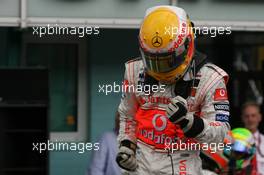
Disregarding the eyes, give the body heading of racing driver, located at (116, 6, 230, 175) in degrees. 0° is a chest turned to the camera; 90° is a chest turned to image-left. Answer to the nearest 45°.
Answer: approximately 45°

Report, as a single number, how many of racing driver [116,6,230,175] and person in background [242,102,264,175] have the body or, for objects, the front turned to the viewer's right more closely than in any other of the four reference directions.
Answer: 0

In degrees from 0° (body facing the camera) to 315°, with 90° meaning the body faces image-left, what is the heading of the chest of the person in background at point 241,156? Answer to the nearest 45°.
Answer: approximately 0°

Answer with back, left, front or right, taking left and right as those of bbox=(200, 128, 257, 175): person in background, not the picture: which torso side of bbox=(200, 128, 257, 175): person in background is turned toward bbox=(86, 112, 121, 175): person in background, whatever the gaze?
right

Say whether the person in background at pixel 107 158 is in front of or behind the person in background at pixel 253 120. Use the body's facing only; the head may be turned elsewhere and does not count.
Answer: in front

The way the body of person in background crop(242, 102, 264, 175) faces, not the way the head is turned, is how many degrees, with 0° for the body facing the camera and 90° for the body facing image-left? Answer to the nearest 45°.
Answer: approximately 45°

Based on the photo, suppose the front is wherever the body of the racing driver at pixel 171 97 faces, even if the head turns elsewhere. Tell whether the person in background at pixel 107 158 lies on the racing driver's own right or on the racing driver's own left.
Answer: on the racing driver's own right
